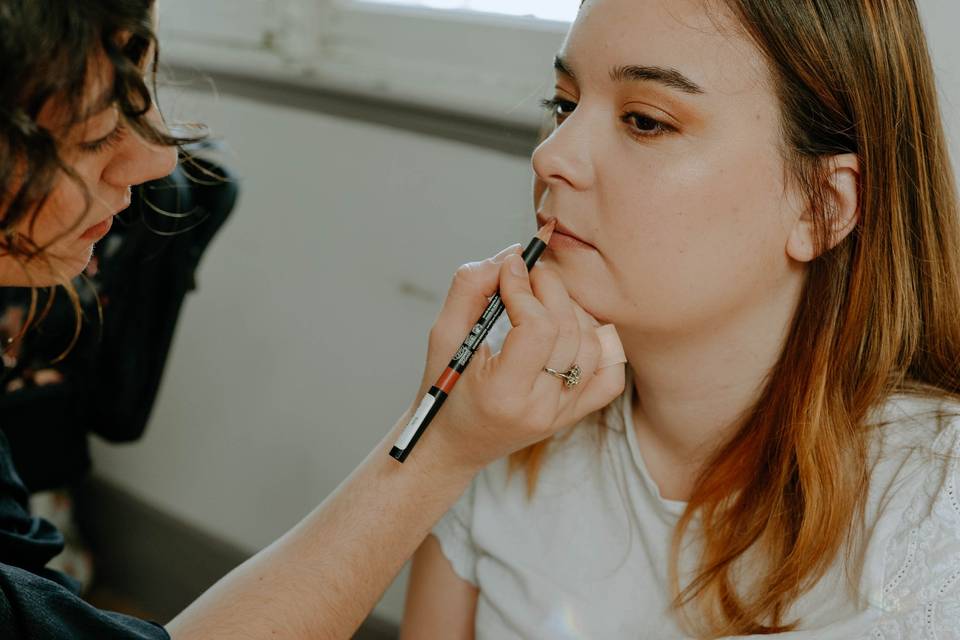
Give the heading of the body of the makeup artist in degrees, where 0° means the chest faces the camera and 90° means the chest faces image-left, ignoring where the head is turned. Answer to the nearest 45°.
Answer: approximately 270°

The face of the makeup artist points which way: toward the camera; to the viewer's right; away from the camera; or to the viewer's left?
to the viewer's right
